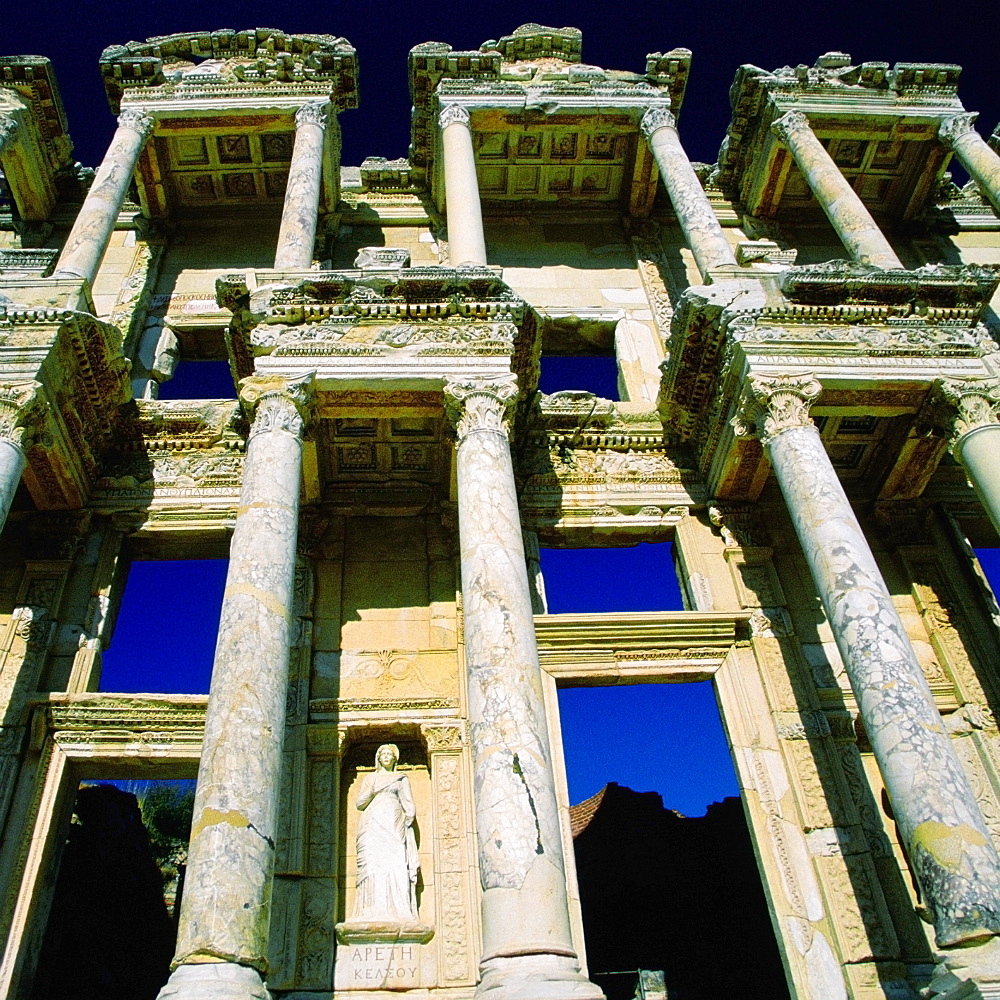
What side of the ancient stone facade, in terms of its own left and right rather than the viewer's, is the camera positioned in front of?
front

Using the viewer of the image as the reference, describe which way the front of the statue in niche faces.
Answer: facing the viewer
